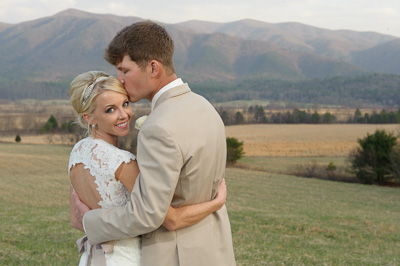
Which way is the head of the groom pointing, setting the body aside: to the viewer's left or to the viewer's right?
to the viewer's left

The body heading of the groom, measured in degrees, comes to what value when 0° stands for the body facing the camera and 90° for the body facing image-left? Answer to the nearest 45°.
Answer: approximately 135°

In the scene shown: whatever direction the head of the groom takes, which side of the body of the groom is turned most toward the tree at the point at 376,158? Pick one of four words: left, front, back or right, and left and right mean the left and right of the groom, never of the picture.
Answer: right
